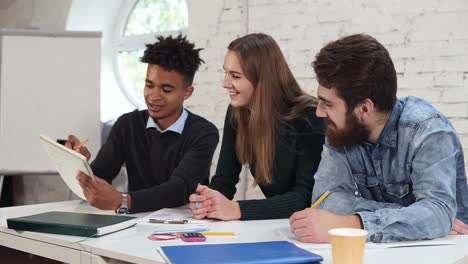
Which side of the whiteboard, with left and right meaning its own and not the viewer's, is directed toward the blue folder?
front

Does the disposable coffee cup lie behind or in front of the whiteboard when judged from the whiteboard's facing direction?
in front

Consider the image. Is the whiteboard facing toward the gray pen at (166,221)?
yes

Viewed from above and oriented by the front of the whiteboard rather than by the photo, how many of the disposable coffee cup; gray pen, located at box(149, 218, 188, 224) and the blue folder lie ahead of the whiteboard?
3

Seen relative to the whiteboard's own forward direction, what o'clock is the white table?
The white table is roughly at 12 o'clock from the whiteboard.

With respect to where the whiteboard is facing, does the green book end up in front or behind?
in front

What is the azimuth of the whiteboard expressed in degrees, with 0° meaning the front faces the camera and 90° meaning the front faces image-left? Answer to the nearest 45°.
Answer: approximately 0°
